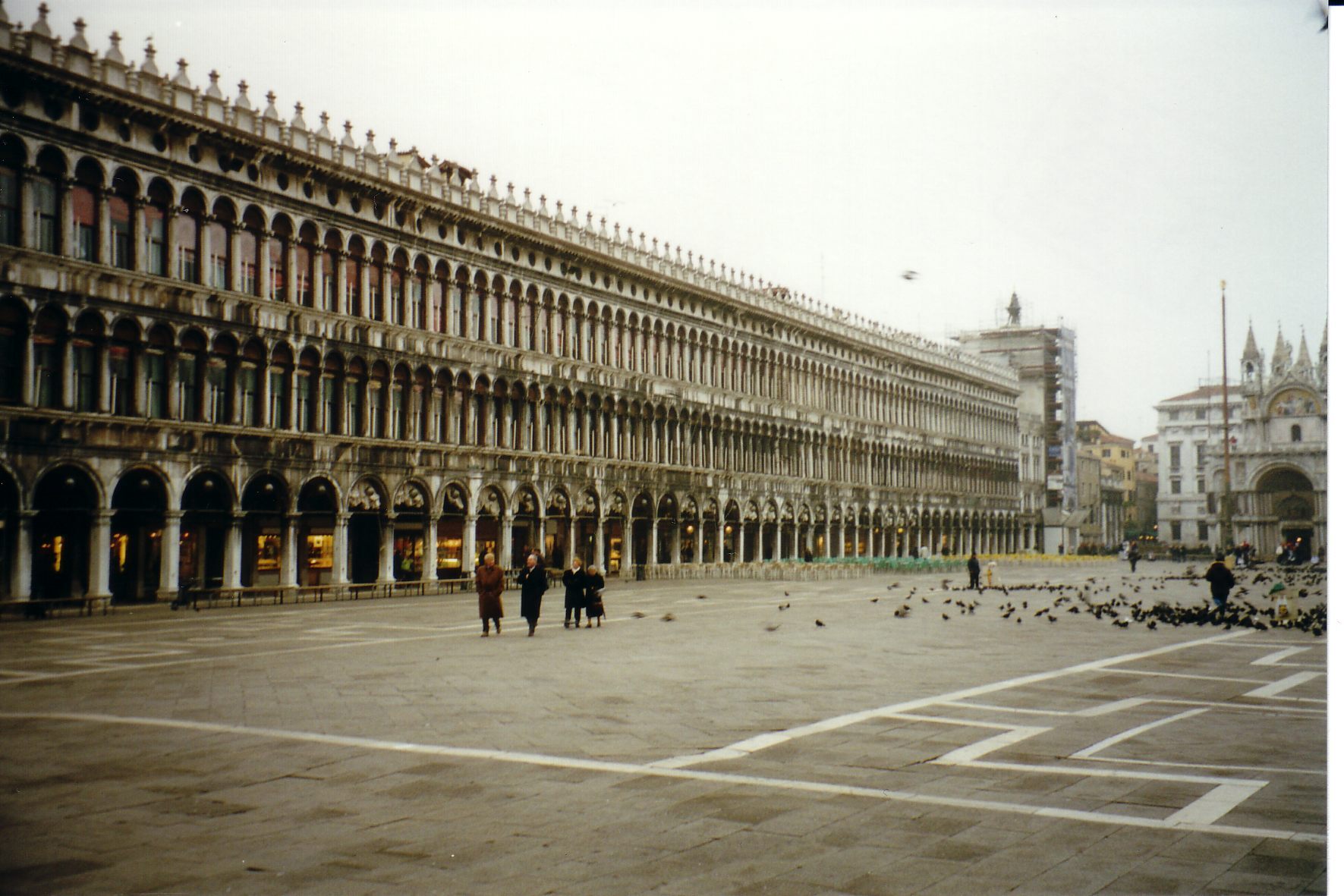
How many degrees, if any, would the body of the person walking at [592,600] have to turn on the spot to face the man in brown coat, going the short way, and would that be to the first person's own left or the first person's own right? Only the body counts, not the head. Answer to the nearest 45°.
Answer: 0° — they already face them

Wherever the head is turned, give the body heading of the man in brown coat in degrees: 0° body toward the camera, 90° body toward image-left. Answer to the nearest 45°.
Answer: approximately 0°

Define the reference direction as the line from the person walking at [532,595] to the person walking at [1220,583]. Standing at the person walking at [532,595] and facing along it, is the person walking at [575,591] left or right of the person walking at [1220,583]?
left

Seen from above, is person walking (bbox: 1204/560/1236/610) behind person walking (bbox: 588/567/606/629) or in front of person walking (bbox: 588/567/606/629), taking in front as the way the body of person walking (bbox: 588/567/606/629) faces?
behind

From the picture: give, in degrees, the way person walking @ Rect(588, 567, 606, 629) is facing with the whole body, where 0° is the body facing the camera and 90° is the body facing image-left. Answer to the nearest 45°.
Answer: approximately 45°

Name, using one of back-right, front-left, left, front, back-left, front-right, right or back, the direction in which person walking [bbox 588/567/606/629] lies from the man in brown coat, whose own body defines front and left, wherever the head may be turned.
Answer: back-left

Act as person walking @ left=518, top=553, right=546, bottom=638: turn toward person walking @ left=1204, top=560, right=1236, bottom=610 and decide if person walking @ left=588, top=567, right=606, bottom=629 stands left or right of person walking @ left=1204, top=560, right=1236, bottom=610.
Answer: left

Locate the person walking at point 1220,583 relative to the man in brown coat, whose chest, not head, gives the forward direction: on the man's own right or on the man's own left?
on the man's own left
